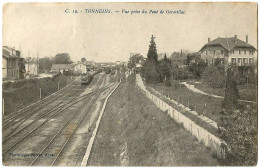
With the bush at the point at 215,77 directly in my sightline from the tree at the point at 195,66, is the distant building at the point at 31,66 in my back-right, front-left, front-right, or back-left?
back-right
